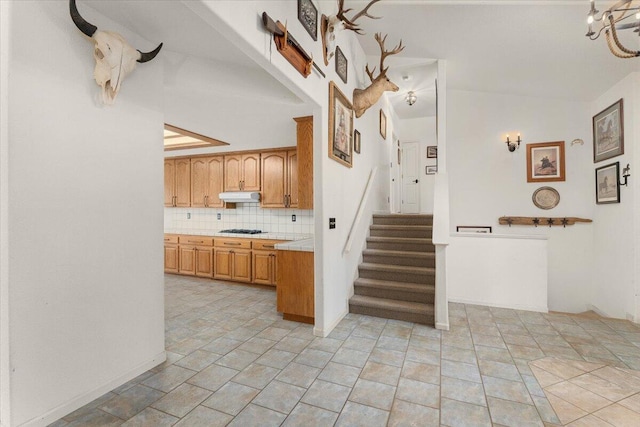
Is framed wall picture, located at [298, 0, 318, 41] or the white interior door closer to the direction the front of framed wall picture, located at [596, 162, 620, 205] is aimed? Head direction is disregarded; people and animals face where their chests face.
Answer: the framed wall picture

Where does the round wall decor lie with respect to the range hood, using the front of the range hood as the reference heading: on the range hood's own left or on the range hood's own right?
on the range hood's own left

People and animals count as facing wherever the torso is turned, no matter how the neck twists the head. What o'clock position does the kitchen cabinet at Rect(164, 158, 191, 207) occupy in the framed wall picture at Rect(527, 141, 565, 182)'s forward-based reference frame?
The kitchen cabinet is roughly at 2 o'clock from the framed wall picture.

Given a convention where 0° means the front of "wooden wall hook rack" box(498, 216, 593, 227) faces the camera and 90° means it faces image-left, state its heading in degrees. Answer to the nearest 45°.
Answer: approximately 0°

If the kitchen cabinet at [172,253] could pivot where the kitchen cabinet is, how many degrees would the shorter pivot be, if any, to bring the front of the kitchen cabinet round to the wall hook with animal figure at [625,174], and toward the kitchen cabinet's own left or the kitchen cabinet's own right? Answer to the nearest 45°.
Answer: approximately 45° to the kitchen cabinet's own left

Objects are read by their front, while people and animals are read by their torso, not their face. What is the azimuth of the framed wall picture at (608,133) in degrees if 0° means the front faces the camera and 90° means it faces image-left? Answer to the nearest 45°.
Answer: approximately 45°

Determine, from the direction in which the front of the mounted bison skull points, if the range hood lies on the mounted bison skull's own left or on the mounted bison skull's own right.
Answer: on the mounted bison skull's own left

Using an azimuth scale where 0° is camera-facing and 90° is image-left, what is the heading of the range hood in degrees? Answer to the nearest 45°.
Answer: approximately 45°

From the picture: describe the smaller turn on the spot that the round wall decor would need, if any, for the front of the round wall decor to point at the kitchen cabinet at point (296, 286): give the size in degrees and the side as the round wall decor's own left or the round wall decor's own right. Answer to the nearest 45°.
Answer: approximately 45° to the round wall decor's own right

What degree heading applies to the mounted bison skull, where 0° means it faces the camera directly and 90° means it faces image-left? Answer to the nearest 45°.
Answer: approximately 315°

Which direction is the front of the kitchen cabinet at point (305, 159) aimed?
to the viewer's left

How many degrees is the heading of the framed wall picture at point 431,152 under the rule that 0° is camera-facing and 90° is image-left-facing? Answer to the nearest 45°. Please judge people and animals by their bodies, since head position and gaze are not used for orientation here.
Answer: approximately 0°

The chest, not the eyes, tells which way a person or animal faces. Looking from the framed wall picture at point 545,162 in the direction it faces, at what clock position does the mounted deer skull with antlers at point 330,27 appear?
The mounted deer skull with antlers is roughly at 1 o'clock from the framed wall picture.
